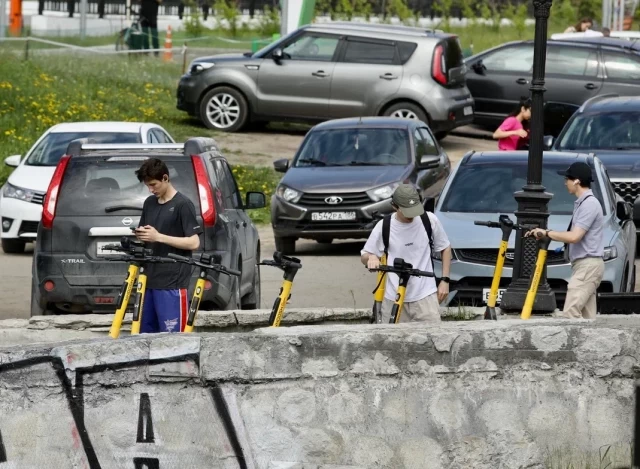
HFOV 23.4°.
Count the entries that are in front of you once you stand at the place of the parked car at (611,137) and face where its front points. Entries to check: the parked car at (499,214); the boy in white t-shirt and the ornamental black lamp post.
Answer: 3

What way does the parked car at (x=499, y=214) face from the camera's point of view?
toward the camera

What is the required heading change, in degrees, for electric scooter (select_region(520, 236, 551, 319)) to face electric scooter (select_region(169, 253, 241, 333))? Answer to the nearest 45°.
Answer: approximately 45° to its left

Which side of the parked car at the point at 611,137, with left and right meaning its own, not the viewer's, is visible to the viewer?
front

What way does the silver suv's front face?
to the viewer's left

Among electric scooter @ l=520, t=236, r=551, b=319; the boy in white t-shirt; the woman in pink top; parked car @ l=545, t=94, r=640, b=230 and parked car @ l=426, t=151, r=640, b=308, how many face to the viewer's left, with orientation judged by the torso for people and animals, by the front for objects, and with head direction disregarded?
1

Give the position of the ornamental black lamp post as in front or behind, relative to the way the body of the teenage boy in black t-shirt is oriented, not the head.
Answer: behind

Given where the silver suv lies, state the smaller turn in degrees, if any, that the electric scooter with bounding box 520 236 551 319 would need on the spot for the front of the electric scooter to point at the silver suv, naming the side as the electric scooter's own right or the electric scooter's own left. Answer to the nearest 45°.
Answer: approximately 90° to the electric scooter's own right

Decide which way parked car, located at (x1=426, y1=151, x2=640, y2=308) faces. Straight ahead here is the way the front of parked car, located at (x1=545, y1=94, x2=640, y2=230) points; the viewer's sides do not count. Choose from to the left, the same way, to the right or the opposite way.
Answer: the same way

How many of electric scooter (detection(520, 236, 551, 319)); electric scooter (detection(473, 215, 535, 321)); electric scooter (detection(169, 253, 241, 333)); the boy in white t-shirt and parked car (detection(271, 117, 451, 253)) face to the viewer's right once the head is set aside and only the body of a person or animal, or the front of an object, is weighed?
0

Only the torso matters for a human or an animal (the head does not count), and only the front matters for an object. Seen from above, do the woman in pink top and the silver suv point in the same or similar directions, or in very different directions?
very different directions

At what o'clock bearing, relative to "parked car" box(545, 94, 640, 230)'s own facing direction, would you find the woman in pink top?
The woman in pink top is roughly at 4 o'clock from the parked car.

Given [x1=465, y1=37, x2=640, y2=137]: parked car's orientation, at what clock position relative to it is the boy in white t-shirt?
The boy in white t-shirt is roughly at 9 o'clock from the parked car.

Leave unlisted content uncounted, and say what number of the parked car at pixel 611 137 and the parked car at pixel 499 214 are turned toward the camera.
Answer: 2

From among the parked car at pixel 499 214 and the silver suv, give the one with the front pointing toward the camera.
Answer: the parked car
